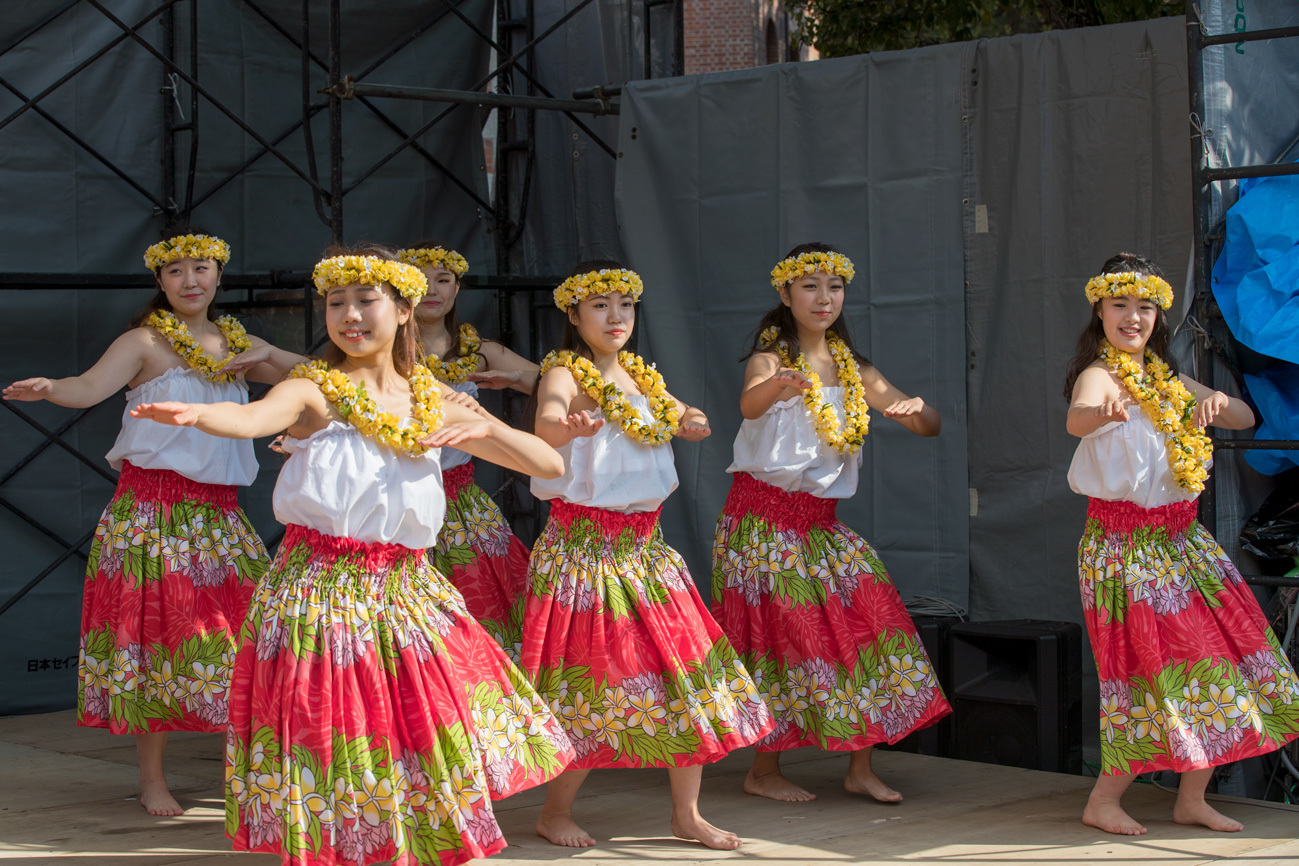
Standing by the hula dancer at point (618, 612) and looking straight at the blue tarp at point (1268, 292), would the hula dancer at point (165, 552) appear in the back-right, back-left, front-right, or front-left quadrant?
back-left

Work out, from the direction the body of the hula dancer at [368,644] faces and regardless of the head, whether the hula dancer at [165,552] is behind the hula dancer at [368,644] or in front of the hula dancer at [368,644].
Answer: behind

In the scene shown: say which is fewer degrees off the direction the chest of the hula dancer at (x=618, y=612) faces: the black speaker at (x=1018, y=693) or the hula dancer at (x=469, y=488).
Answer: the black speaker

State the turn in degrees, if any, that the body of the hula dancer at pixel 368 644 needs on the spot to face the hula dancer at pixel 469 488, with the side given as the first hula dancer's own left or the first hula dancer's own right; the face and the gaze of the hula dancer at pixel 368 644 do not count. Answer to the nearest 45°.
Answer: approximately 180°

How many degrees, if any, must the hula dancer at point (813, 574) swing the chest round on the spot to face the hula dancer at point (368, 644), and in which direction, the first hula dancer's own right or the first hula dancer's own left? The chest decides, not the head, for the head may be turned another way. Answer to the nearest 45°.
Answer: approximately 90° to the first hula dancer's own right

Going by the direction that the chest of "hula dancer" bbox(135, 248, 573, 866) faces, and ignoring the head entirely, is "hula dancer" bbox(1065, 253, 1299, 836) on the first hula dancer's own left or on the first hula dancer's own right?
on the first hula dancer's own left

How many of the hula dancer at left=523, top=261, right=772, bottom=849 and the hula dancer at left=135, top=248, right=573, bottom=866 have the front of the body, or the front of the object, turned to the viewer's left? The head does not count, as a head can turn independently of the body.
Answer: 0

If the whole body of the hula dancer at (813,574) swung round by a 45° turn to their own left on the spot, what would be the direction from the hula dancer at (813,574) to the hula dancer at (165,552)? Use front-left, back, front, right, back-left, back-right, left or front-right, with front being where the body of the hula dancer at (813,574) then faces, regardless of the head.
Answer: back

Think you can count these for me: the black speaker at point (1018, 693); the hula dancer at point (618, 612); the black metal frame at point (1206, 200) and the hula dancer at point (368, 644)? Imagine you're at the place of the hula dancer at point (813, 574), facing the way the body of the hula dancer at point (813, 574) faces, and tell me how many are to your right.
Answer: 2

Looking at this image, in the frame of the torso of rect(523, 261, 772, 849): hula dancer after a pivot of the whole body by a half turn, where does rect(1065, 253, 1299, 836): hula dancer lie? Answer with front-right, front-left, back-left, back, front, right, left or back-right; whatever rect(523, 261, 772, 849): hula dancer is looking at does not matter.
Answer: back-right

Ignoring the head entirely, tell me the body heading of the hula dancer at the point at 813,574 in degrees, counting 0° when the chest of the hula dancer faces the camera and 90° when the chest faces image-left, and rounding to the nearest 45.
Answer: approximately 315°

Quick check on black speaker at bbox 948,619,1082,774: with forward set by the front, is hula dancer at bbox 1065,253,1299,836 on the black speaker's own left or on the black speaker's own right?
on the black speaker's own left

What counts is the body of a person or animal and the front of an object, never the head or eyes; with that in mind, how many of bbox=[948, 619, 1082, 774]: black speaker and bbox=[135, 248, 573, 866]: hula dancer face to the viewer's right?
0

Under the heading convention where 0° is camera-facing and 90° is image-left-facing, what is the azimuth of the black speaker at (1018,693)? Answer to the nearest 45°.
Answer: approximately 45°

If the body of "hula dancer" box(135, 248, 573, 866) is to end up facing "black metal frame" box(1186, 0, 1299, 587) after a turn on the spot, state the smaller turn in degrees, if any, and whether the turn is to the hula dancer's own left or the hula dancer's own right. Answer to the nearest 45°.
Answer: approximately 90° to the hula dancer's own left
